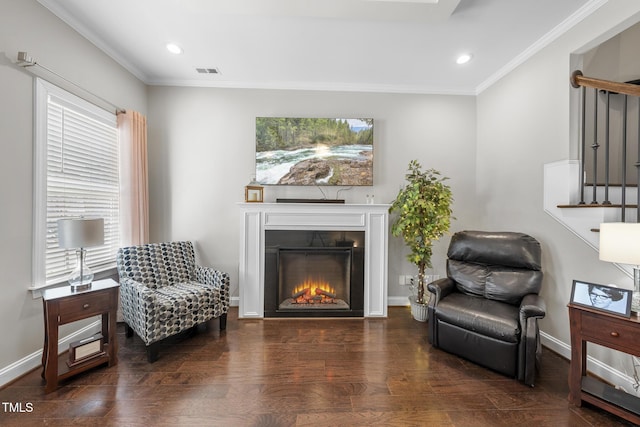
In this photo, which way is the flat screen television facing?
toward the camera

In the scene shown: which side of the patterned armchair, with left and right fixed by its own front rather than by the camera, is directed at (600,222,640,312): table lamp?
front

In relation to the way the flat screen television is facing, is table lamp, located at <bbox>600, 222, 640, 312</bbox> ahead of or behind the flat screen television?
ahead

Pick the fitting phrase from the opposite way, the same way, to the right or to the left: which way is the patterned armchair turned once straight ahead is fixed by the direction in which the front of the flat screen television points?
to the left

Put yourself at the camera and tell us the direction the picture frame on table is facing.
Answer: facing the viewer and to the left of the viewer

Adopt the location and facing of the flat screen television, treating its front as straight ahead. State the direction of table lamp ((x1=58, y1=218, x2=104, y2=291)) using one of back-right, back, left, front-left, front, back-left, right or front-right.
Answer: front-right

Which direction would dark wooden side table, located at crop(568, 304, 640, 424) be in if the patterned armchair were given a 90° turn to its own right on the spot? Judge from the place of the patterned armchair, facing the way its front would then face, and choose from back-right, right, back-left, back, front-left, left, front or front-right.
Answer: left

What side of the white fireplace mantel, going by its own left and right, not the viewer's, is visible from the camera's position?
front

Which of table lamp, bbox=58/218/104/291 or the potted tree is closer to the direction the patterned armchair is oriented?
the potted tree

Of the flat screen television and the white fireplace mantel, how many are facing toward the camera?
2

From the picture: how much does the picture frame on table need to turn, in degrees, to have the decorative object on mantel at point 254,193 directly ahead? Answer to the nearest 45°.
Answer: approximately 45° to its right

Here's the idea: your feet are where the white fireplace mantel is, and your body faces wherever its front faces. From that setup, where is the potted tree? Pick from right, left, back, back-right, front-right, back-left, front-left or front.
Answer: left

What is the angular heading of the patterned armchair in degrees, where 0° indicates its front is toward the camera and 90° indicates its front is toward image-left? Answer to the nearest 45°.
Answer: approximately 315°

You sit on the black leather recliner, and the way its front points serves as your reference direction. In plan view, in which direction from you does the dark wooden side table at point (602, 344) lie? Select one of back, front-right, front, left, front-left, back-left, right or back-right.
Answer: left

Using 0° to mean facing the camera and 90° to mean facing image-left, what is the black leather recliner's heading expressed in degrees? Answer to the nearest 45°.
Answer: approximately 45°
